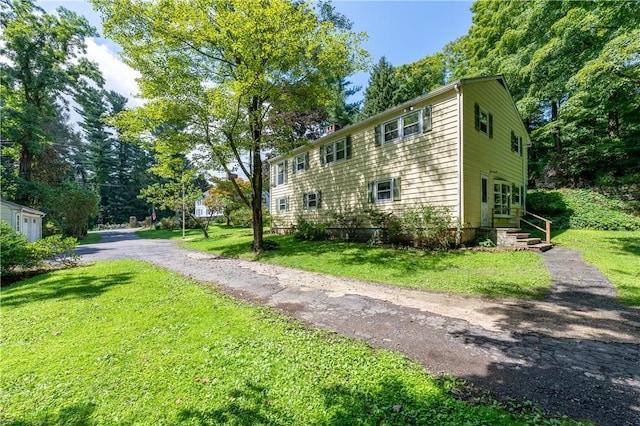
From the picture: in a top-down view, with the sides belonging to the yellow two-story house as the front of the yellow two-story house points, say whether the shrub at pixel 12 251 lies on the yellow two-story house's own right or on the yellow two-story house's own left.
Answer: on the yellow two-story house's own right

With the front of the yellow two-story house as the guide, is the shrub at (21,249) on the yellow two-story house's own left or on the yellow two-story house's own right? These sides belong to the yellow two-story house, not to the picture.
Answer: on the yellow two-story house's own right

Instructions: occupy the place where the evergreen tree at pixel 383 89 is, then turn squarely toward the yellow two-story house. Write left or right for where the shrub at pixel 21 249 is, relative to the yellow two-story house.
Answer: right
